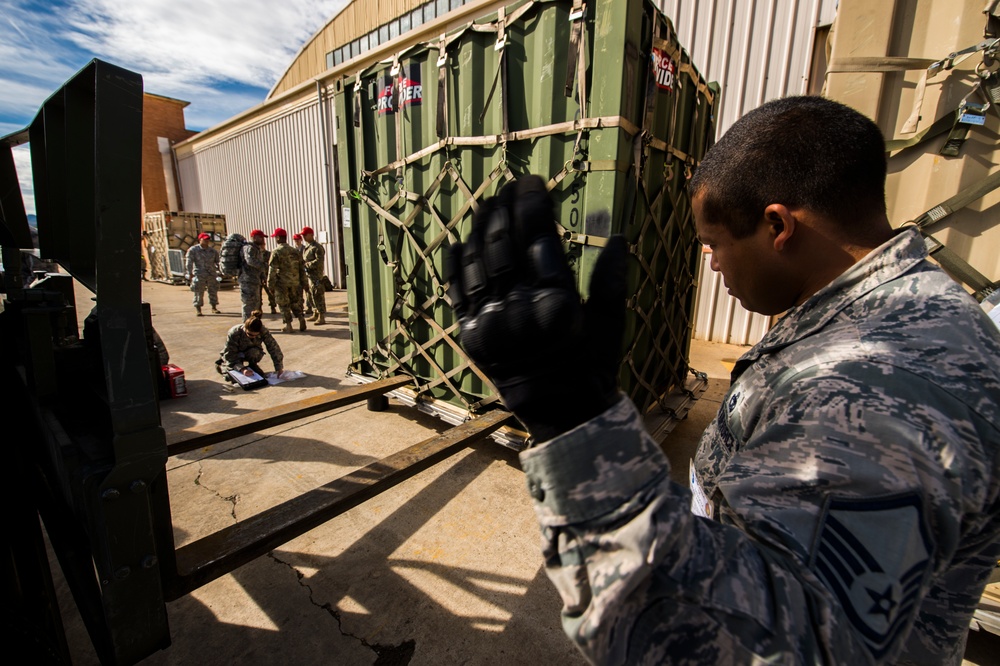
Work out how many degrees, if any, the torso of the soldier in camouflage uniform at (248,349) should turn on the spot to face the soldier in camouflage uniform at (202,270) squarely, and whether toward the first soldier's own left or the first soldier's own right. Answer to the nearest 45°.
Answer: approximately 180°

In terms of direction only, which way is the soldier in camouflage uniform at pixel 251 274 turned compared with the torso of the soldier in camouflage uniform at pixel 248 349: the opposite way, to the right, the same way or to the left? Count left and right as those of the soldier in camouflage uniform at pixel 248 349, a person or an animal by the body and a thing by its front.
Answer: to the left

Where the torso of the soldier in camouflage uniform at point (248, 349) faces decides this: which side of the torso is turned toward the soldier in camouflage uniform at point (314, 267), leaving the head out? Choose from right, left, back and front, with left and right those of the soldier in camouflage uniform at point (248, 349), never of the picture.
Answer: back

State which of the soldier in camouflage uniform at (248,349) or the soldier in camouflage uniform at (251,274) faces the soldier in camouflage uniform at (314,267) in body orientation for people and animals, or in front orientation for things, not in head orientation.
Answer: the soldier in camouflage uniform at (251,274)

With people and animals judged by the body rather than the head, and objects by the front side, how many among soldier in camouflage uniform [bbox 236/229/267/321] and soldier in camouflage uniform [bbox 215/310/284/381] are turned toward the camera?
1

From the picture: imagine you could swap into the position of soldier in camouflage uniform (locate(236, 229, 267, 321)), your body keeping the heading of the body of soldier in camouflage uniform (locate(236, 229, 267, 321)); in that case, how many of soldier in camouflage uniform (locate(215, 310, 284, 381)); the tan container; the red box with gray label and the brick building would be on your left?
1

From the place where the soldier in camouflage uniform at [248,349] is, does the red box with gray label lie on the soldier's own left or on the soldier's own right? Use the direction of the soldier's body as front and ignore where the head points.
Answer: on the soldier's own right

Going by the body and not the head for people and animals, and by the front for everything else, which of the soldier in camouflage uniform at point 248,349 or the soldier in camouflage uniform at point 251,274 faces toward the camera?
the soldier in camouflage uniform at point 248,349

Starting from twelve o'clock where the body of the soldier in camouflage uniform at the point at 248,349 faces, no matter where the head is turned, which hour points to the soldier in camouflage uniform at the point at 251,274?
the soldier in camouflage uniform at the point at 251,274 is roughly at 6 o'clock from the soldier in camouflage uniform at the point at 248,349.

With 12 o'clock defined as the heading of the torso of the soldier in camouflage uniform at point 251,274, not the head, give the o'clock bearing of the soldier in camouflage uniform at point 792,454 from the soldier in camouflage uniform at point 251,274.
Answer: the soldier in camouflage uniform at point 792,454 is roughly at 3 o'clock from the soldier in camouflage uniform at point 251,274.

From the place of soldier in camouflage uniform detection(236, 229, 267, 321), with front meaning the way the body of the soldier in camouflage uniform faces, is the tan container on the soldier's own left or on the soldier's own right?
on the soldier's own right

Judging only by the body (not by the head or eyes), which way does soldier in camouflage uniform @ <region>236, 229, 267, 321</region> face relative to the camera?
to the viewer's right

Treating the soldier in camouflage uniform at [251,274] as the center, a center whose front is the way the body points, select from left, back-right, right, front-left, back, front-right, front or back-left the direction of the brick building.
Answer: left

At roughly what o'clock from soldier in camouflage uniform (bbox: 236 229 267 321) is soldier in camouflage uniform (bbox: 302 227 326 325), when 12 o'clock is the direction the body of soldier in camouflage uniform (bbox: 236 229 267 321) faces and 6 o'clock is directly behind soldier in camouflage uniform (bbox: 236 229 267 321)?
soldier in camouflage uniform (bbox: 302 227 326 325) is roughly at 12 o'clock from soldier in camouflage uniform (bbox: 236 229 267 321).

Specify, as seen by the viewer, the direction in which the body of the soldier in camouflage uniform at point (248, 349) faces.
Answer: toward the camera
